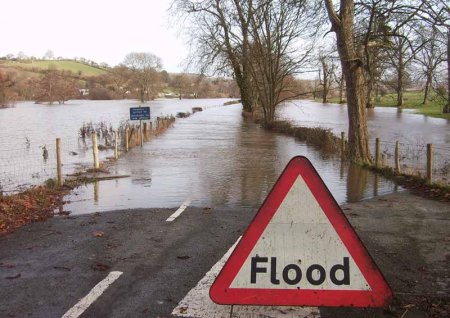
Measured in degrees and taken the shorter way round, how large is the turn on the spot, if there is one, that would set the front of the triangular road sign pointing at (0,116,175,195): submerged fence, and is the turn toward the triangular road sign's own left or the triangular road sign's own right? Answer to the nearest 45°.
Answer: approximately 135° to the triangular road sign's own right

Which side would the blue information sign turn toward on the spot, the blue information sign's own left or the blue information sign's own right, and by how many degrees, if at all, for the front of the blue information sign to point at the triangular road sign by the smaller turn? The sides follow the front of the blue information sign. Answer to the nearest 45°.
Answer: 0° — it already faces it

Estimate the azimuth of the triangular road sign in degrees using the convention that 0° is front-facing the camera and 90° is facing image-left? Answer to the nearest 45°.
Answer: approximately 0°

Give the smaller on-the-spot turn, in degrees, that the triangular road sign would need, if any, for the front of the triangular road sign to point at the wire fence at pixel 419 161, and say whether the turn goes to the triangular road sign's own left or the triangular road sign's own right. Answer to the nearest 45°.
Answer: approximately 180°

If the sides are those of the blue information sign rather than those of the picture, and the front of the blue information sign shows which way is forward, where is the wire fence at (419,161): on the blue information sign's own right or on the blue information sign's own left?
on the blue information sign's own left

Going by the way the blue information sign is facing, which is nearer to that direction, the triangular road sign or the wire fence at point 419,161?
the triangular road sign

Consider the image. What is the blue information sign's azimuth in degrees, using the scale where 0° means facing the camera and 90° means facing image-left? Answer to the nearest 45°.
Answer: approximately 0°

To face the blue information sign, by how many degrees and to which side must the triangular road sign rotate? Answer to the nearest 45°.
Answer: approximately 180°

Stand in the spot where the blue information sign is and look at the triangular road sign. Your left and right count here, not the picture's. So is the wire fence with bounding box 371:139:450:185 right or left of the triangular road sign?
left
